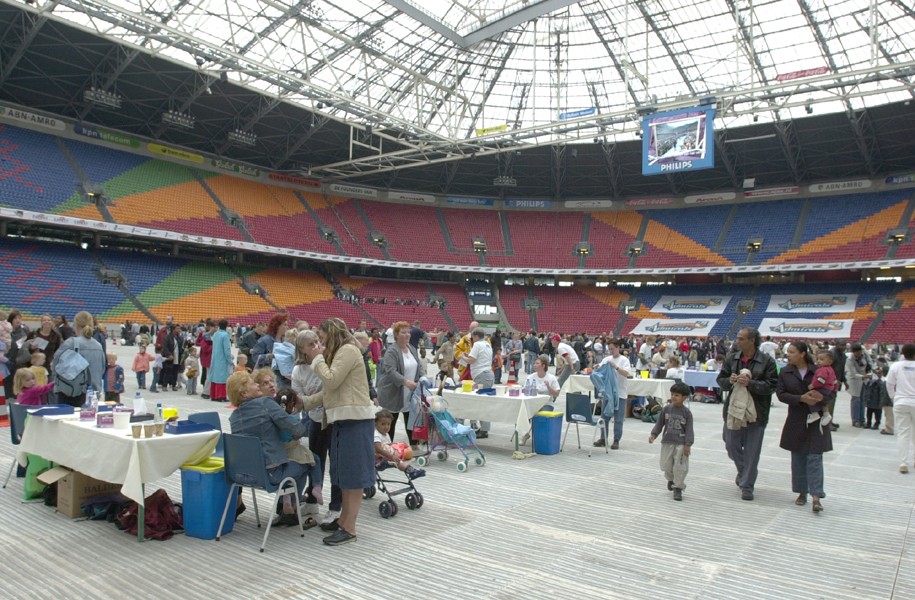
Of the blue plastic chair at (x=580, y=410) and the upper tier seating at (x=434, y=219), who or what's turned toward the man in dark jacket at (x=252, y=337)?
the upper tier seating

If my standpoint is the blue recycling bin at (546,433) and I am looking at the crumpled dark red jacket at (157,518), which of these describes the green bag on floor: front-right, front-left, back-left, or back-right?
front-right

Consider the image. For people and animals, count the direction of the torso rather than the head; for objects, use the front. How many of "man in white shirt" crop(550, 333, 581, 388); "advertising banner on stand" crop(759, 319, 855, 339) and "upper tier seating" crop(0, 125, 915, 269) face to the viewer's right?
0

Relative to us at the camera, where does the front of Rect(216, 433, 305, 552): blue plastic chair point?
facing away from the viewer and to the right of the viewer

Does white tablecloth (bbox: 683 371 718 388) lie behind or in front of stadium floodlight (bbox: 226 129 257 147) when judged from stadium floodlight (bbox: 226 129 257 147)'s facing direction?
in front

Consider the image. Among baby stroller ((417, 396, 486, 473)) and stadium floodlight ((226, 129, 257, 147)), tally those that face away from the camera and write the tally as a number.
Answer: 0

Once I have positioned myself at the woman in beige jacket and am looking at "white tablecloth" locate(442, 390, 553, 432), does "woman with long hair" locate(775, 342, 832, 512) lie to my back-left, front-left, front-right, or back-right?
front-right

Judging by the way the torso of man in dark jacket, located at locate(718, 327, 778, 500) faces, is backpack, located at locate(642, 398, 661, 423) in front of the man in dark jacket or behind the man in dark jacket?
behind

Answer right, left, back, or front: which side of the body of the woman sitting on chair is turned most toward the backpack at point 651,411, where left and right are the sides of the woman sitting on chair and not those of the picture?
front

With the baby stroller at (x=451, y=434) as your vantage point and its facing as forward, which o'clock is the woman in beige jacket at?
The woman in beige jacket is roughly at 2 o'clock from the baby stroller.

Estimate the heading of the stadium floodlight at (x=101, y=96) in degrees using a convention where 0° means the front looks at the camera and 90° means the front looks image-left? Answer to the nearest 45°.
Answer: approximately 315°

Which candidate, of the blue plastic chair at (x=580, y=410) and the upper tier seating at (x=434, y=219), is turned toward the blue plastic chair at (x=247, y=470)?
the upper tier seating

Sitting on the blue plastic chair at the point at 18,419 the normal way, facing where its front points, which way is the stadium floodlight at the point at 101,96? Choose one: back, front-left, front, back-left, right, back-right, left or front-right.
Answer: left
